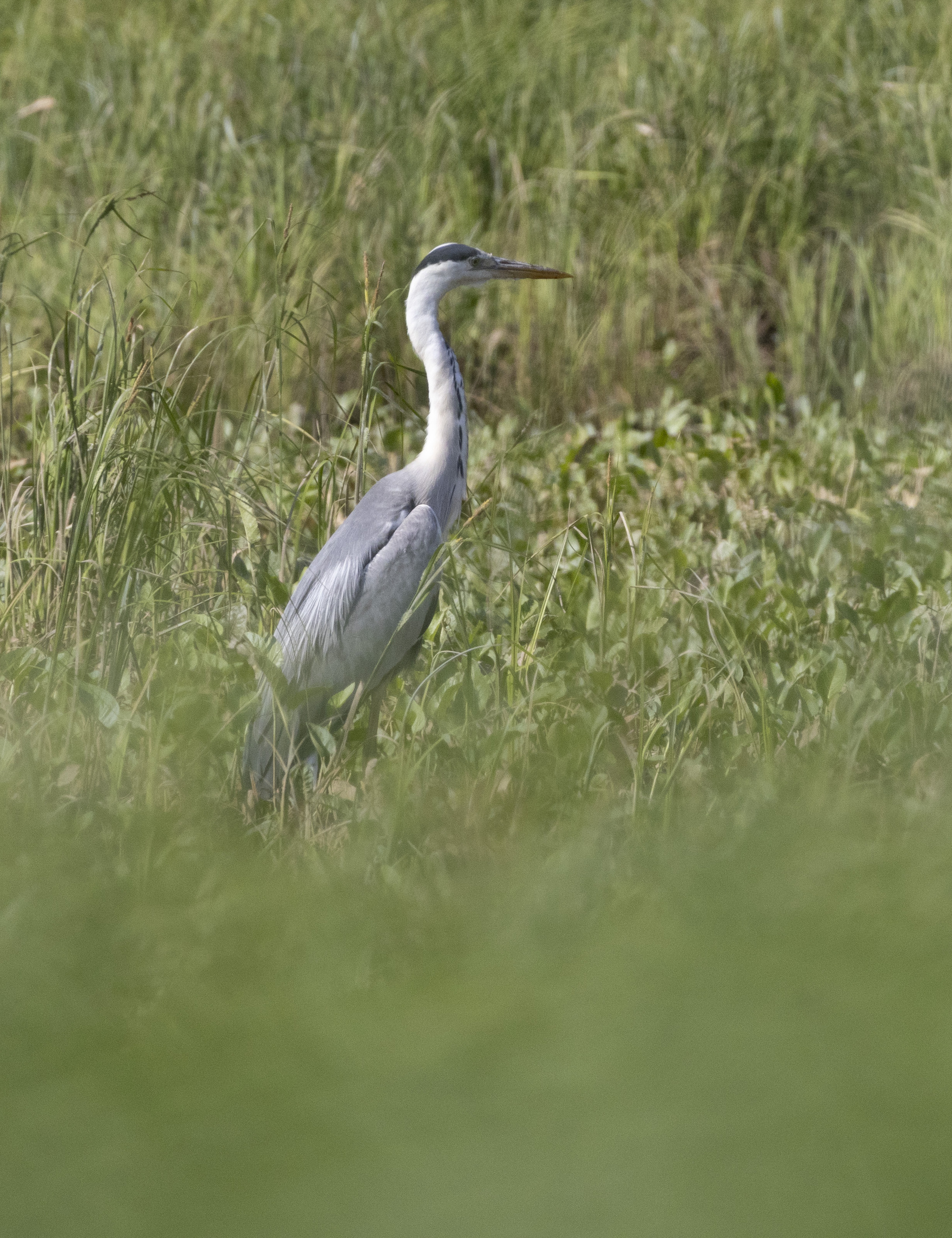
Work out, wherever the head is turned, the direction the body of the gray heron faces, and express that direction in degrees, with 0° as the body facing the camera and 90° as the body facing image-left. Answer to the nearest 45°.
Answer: approximately 270°
